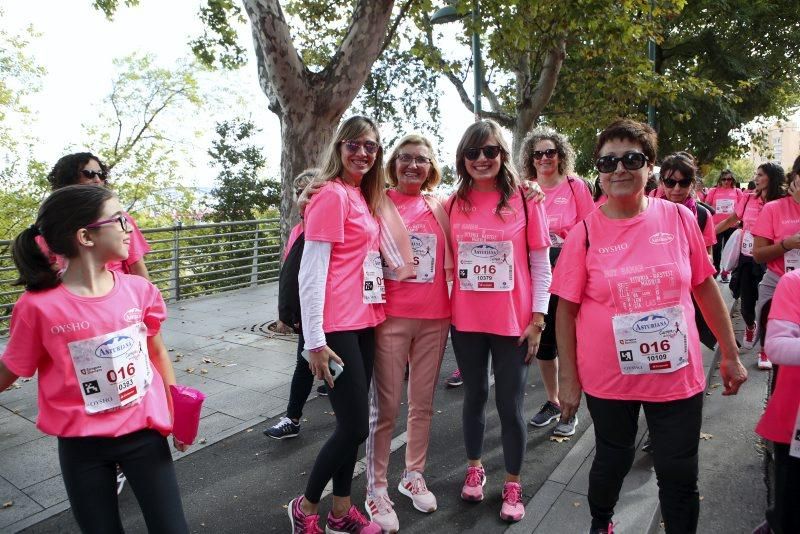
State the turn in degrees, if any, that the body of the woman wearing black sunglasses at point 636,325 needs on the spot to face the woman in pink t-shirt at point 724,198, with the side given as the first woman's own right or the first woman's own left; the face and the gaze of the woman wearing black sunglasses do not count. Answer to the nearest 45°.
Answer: approximately 180°

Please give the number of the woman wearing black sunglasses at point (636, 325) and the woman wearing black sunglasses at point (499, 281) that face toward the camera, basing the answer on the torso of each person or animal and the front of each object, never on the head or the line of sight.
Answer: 2

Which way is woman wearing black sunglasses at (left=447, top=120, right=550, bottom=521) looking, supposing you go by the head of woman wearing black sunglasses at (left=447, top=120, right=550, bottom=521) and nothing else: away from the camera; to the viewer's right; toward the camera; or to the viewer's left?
toward the camera

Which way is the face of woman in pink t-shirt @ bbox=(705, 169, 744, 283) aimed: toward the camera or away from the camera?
toward the camera

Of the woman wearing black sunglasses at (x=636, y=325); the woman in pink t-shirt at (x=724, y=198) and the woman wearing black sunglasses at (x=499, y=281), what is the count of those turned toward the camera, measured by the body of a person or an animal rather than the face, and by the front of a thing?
3

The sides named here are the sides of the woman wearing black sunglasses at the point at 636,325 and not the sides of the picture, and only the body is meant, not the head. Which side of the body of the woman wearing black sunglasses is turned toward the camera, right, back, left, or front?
front

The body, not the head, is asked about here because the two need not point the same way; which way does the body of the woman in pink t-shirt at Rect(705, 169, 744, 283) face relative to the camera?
toward the camera

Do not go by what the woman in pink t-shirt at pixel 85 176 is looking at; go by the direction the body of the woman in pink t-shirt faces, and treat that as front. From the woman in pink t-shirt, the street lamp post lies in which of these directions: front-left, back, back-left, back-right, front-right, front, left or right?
left

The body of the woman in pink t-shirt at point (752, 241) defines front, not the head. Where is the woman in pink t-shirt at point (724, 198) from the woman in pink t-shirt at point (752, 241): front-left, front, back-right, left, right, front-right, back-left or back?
back-right

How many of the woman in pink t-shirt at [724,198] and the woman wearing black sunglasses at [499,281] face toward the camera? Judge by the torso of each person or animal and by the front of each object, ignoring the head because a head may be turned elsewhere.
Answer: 2

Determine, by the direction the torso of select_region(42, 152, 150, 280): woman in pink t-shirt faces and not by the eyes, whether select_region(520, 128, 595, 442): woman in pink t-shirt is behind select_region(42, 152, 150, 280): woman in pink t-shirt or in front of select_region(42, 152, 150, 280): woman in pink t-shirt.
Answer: in front
